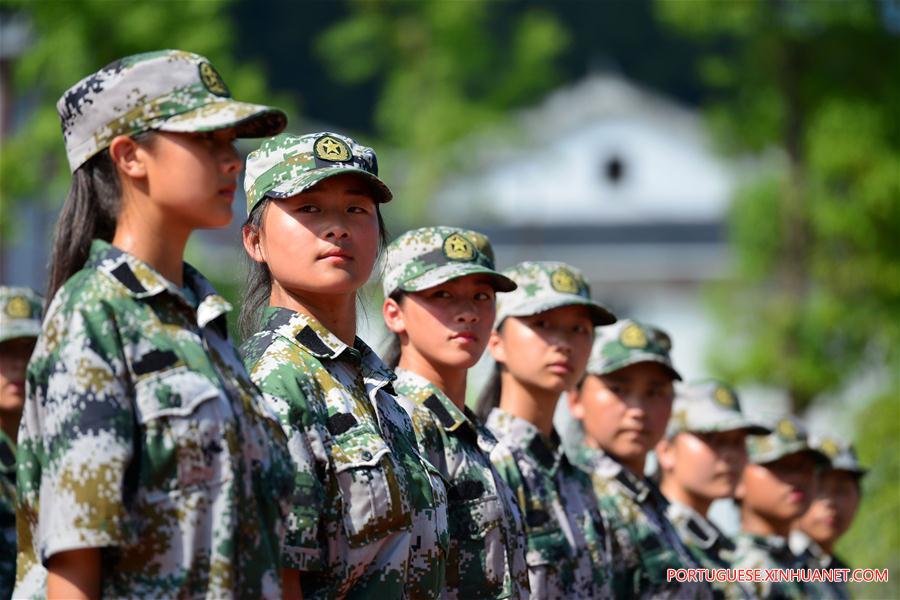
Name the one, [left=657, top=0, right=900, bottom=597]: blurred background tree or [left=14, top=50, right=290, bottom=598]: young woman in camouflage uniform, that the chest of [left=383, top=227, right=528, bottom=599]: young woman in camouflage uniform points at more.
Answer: the young woman in camouflage uniform

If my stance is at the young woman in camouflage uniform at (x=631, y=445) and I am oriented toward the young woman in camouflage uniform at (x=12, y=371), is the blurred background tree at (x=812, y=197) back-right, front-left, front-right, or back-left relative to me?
back-right

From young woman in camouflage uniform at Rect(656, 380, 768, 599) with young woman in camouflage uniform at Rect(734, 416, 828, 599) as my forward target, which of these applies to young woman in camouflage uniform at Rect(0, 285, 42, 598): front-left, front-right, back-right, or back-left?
back-left

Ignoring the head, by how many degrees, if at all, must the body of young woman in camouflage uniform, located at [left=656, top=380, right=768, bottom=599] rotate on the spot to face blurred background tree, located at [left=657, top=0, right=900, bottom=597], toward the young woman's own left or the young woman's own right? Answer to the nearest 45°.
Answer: approximately 135° to the young woman's own left
